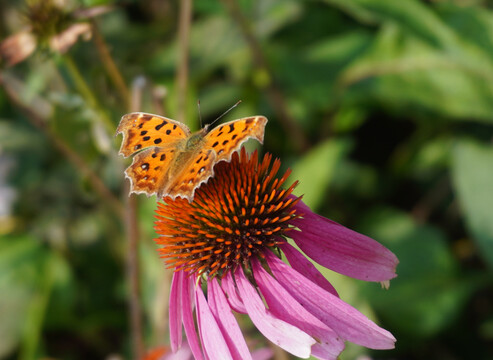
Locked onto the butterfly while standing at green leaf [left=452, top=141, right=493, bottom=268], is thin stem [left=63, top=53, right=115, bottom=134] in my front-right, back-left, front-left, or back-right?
front-right

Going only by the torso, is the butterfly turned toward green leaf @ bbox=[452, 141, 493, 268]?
yes

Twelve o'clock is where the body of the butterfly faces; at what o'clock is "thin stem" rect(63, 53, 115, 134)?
The thin stem is roughly at 10 o'clock from the butterfly.

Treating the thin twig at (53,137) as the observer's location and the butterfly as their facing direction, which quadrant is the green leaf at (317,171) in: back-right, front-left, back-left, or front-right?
front-left

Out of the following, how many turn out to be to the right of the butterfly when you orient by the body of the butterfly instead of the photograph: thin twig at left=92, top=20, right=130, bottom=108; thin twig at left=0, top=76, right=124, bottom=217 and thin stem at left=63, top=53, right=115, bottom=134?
0

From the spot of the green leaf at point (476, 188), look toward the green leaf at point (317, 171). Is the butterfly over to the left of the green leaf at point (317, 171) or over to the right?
left

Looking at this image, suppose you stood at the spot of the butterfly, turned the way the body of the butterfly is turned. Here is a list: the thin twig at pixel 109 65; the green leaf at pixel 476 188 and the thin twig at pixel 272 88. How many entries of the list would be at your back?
0

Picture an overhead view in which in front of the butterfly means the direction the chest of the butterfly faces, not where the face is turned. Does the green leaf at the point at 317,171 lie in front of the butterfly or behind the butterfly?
in front

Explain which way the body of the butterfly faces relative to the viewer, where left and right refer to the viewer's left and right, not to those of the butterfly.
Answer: facing away from the viewer and to the right of the viewer

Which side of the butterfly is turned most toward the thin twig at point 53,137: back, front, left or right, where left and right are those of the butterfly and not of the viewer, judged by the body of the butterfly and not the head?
left

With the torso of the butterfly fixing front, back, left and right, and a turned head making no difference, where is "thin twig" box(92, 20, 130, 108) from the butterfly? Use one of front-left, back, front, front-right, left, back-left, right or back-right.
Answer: front-left

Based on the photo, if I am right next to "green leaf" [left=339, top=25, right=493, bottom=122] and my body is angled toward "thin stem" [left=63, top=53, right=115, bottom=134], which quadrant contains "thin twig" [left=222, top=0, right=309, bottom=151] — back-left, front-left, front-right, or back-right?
front-right

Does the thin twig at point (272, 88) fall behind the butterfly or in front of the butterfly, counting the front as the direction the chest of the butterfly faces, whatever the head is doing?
in front
